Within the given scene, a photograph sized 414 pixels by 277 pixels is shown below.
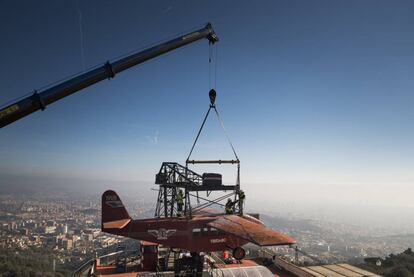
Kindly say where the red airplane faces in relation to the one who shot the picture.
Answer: facing away from the viewer and to the right of the viewer
